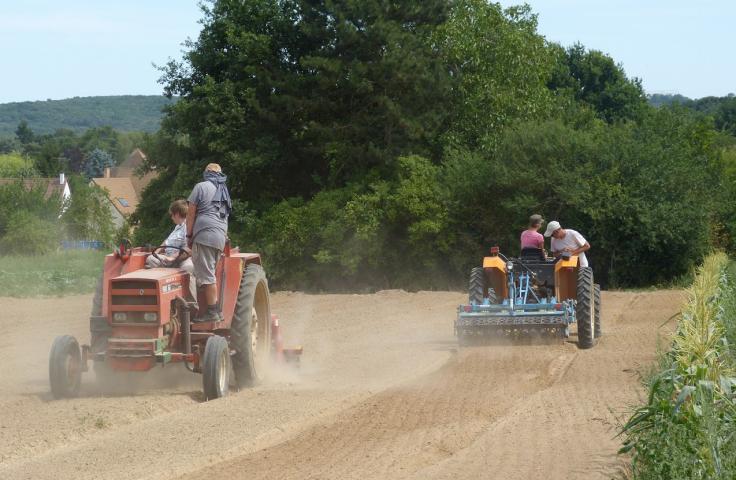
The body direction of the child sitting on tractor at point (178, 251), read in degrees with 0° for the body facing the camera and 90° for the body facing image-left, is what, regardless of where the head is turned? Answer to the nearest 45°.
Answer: approximately 45°

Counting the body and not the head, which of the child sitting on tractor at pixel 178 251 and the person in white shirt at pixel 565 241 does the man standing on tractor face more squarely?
the child sitting on tractor

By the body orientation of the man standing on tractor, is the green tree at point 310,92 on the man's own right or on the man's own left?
on the man's own right

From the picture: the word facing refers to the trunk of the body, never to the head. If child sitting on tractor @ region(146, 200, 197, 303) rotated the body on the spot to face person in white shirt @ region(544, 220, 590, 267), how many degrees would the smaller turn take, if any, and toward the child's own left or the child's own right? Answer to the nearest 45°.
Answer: approximately 180°

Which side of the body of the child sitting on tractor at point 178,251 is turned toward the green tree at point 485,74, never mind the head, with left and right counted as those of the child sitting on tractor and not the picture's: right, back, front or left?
back

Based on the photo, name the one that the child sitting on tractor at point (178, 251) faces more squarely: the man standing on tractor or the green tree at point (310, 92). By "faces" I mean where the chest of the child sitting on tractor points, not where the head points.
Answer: the man standing on tractor
